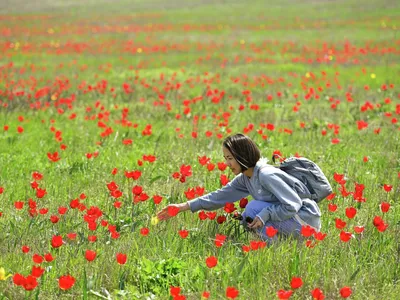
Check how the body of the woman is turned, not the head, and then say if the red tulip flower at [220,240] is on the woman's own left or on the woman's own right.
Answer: on the woman's own left

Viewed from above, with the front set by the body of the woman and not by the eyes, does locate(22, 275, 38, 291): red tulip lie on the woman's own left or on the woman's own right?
on the woman's own left

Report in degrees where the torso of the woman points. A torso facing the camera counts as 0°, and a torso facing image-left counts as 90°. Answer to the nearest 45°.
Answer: approximately 90°

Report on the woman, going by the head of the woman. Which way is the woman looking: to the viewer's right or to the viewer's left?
to the viewer's left
